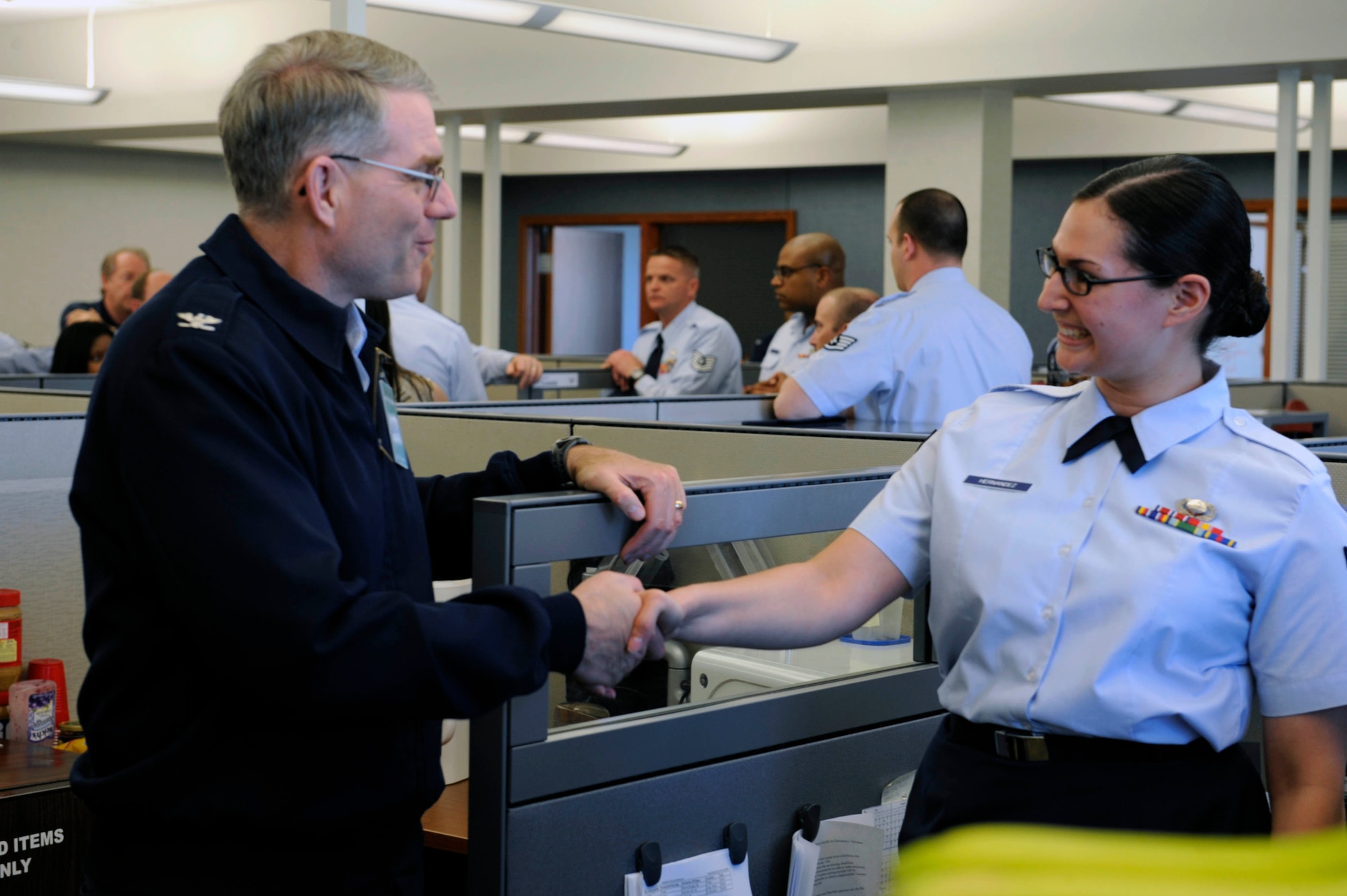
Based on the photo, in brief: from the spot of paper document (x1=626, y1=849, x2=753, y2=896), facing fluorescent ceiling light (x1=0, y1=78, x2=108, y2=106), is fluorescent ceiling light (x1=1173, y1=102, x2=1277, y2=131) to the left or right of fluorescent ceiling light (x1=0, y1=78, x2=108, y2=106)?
right

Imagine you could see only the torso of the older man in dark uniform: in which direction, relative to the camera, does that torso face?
to the viewer's right

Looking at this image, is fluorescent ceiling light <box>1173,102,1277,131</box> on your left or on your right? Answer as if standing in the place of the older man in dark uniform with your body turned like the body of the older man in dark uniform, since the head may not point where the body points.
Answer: on your left

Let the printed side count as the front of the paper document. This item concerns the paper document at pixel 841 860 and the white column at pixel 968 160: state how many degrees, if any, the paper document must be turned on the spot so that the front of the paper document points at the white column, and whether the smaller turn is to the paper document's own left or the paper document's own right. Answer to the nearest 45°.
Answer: approximately 180°

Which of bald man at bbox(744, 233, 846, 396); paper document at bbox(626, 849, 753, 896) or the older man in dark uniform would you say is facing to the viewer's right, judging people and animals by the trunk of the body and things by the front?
the older man in dark uniform

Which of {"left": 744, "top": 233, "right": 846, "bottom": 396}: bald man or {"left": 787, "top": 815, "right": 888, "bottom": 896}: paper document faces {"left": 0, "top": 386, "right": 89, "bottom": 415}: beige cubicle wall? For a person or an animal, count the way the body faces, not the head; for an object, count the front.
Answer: the bald man

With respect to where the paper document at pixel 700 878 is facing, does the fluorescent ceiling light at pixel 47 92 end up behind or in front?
behind

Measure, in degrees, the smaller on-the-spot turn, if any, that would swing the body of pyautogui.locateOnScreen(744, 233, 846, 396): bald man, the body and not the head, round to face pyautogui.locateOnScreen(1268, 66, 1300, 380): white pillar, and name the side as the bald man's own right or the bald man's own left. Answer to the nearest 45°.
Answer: approximately 180°

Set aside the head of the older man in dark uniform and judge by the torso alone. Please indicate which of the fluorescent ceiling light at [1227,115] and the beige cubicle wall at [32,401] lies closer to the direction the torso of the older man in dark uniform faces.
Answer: the fluorescent ceiling light

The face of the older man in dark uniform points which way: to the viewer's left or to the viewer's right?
to the viewer's right

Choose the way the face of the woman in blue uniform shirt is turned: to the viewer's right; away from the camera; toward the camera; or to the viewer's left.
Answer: to the viewer's left

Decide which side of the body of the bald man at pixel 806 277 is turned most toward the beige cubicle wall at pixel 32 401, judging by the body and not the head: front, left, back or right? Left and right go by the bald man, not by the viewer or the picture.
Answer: front

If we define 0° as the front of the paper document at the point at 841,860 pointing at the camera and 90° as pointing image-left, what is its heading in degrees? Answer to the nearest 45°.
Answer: approximately 0°
